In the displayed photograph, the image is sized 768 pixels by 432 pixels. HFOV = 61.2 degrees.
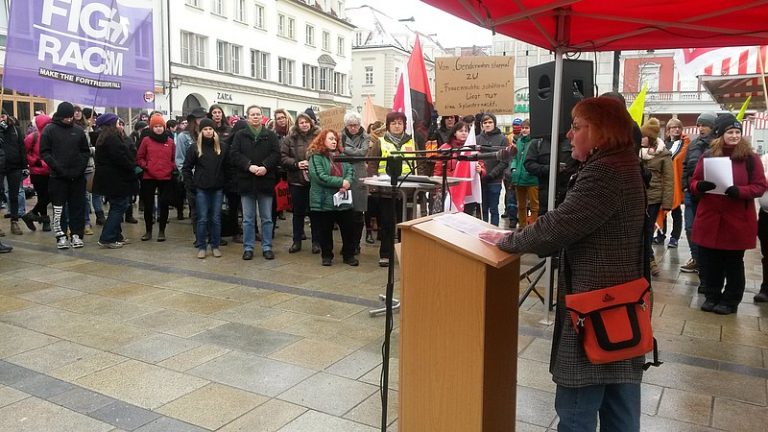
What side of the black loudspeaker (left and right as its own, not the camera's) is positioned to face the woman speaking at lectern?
back

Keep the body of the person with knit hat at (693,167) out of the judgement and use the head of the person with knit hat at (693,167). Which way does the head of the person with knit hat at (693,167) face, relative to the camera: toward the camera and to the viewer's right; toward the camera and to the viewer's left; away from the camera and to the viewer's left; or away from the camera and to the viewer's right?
toward the camera and to the viewer's left

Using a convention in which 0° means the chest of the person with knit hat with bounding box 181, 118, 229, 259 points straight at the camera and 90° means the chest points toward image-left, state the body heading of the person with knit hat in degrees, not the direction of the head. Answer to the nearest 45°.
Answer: approximately 0°

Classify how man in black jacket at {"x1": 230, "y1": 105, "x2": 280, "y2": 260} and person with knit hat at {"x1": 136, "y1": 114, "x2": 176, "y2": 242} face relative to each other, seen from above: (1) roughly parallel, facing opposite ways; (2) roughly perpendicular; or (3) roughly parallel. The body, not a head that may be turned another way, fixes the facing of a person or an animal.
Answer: roughly parallel

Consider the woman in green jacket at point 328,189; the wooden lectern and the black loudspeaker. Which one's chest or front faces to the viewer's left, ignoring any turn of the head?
the wooden lectern

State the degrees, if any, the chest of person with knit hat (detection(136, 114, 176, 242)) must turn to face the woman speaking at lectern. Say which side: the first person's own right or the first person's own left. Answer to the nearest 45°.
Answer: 0° — they already face them

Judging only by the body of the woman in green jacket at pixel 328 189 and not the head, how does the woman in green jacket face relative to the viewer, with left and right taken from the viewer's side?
facing the viewer and to the right of the viewer

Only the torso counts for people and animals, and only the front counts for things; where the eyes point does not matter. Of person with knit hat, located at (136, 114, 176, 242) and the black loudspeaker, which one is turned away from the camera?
the black loudspeaker

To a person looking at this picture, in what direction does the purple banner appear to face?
facing the viewer

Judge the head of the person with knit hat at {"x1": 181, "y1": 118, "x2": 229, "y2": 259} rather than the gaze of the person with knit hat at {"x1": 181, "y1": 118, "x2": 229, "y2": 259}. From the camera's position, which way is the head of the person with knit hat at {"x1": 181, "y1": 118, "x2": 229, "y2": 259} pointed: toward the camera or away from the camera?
toward the camera

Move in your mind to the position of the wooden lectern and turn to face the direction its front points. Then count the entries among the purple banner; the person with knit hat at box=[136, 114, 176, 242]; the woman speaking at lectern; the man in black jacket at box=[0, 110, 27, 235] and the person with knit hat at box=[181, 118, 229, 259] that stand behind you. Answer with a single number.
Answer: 1

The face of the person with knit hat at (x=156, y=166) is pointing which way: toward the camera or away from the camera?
toward the camera

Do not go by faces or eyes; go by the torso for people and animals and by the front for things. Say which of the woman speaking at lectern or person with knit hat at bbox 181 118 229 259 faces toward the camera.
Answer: the person with knit hat

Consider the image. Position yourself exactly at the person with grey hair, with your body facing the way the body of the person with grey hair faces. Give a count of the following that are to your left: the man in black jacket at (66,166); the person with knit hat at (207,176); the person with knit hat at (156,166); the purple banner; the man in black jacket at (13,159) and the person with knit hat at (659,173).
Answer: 1

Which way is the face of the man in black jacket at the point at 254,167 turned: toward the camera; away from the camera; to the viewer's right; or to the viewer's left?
toward the camera

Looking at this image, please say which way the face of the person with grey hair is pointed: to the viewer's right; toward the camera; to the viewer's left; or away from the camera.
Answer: toward the camera

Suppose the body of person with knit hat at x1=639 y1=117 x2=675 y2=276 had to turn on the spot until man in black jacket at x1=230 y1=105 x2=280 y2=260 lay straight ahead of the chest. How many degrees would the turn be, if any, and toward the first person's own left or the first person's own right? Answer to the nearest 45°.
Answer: approximately 45° to the first person's own right
